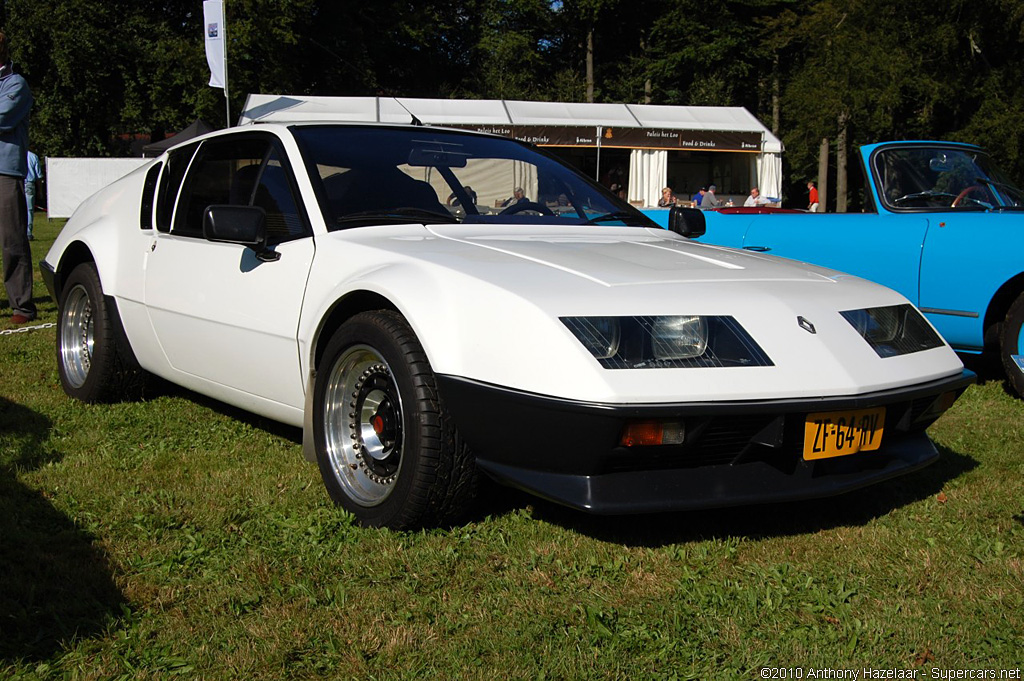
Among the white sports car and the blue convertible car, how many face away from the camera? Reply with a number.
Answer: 0

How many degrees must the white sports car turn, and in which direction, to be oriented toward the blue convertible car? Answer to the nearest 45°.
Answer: approximately 90° to its left

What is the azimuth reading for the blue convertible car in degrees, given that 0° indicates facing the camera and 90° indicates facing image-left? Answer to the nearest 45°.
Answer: approximately 315°

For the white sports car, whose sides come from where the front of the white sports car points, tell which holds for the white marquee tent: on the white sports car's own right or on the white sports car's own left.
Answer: on the white sports car's own left

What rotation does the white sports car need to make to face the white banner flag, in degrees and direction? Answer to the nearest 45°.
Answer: approximately 135° to its left

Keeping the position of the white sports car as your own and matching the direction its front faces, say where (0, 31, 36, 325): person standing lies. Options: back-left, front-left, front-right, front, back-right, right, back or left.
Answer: back

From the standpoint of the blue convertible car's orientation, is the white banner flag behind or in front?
behind

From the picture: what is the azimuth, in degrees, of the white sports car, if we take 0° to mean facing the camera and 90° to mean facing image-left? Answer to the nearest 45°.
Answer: approximately 315°
